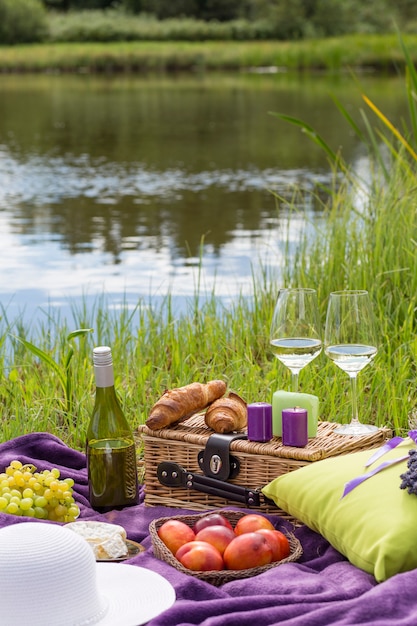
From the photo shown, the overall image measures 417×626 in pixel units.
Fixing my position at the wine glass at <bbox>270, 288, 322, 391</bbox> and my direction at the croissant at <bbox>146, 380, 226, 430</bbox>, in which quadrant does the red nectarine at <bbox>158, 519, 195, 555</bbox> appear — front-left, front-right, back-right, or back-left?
front-left

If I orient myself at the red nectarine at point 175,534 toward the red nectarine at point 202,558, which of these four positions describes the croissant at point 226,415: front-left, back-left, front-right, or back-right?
back-left

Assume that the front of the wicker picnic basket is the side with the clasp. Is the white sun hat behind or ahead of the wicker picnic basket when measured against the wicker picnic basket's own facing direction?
ahead

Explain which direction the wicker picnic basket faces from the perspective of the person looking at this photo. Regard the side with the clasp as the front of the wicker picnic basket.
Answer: facing the viewer and to the left of the viewer
